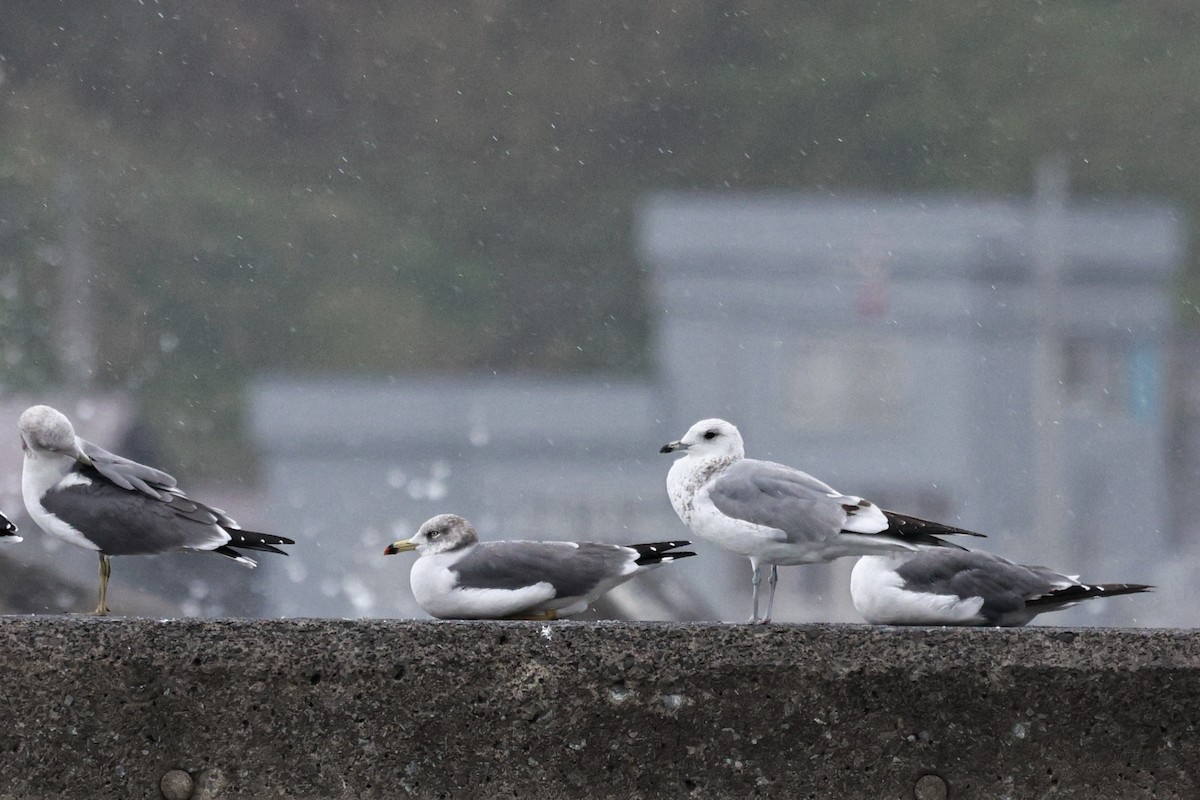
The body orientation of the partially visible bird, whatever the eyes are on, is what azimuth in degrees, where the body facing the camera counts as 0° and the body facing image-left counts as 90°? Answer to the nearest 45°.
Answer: approximately 90°

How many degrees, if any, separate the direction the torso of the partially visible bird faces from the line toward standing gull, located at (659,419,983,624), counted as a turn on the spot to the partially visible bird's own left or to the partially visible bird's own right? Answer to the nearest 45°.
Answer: approximately 180°

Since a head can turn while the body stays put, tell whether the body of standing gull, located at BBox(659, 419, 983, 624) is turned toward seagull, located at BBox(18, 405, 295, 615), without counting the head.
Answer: yes

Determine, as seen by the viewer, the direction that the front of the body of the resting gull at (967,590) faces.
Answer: to the viewer's left

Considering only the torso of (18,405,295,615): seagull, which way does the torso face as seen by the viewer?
to the viewer's left

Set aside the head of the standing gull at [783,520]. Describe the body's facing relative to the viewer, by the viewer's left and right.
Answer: facing to the left of the viewer

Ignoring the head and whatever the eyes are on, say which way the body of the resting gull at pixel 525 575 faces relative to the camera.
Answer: to the viewer's left

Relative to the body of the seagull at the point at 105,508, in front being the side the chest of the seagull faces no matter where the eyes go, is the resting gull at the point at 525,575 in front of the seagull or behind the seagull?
behind
